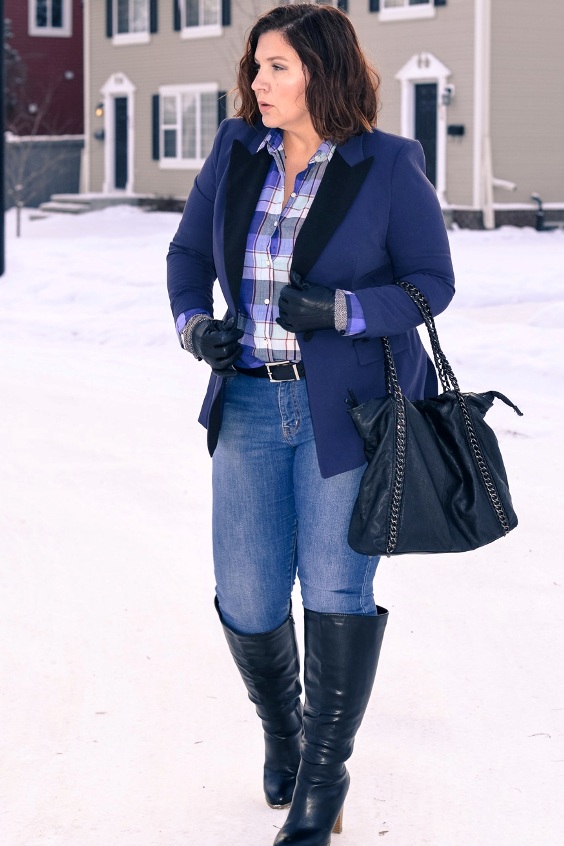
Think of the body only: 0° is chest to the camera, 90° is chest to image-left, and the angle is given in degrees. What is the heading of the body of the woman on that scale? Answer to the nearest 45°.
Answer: approximately 45°

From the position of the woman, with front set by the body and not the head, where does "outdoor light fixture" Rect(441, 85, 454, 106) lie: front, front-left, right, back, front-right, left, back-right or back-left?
back-right
